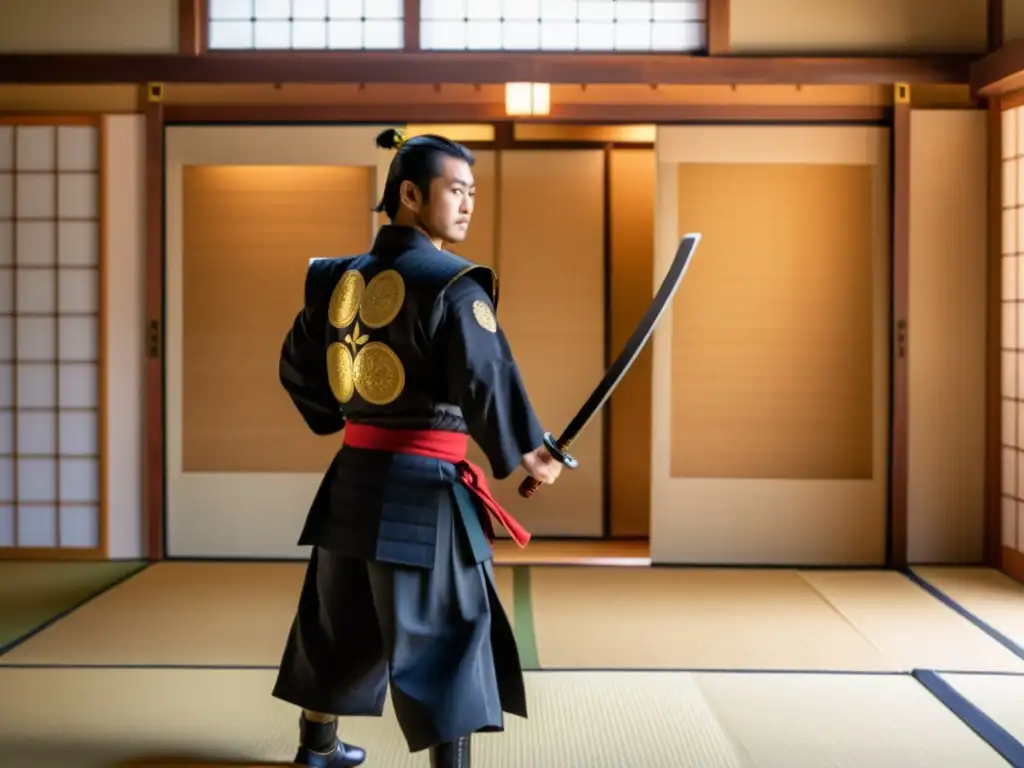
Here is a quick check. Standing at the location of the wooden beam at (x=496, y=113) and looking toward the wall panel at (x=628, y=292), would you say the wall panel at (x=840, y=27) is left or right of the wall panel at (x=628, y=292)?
right

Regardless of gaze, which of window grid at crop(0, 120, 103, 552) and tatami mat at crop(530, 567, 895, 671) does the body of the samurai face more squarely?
the tatami mat

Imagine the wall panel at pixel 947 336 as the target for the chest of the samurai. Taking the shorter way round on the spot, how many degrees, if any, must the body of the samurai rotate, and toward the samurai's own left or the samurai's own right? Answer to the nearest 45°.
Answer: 0° — they already face it

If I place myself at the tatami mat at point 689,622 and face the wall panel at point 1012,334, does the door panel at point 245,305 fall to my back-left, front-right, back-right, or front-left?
back-left

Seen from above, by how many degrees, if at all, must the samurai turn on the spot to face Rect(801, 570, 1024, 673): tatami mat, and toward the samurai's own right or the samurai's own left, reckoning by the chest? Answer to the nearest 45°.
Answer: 0° — they already face it

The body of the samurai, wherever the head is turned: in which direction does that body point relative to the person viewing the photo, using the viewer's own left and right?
facing away from the viewer and to the right of the viewer

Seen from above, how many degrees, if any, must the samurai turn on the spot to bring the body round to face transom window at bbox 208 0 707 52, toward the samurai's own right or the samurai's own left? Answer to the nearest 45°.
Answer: approximately 45° to the samurai's own left

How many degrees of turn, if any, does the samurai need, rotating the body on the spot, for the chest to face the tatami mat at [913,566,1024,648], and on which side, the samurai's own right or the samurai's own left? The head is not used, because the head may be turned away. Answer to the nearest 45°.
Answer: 0° — they already face it
